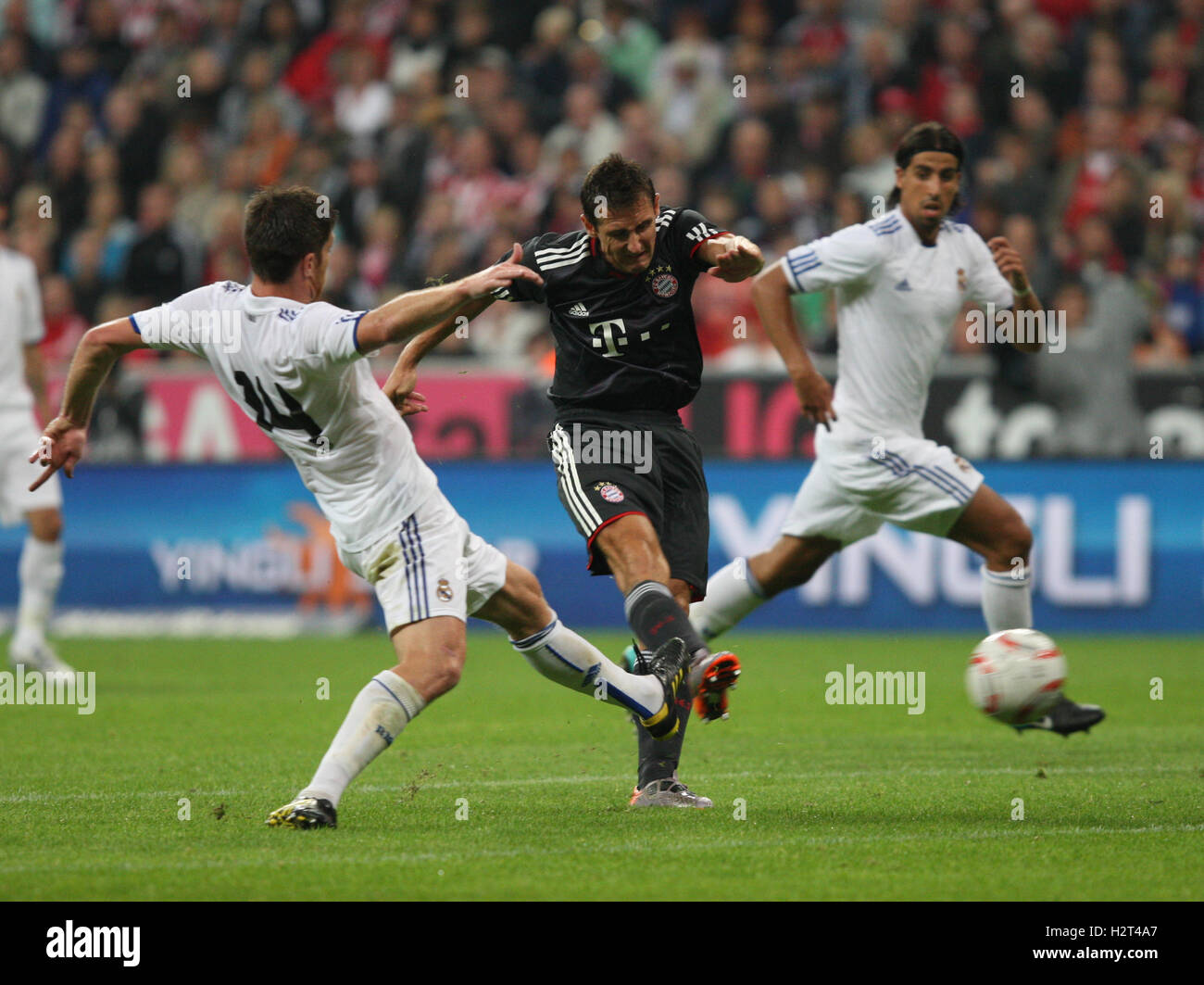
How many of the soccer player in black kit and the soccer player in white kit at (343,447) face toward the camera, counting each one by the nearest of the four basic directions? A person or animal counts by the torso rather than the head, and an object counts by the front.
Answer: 1

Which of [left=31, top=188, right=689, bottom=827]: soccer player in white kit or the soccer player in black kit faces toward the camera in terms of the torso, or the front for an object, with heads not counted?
the soccer player in black kit

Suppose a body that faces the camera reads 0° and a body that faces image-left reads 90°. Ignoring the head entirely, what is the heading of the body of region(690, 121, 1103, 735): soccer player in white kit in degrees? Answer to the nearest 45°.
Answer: approximately 315°

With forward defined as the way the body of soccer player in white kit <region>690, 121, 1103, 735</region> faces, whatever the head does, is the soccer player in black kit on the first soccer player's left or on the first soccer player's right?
on the first soccer player's right

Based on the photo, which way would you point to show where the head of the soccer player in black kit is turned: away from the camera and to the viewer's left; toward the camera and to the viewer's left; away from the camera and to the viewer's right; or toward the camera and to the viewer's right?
toward the camera and to the viewer's right

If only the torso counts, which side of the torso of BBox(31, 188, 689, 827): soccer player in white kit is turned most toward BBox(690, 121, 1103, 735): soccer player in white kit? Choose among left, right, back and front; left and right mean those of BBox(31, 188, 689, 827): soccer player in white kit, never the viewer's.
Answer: front

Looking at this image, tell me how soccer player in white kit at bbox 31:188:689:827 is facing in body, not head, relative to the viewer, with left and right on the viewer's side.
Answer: facing away from the viewer and to the right of the viewer

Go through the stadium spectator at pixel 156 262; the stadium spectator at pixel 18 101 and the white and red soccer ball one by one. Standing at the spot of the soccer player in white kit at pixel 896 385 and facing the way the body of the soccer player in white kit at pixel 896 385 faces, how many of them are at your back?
2

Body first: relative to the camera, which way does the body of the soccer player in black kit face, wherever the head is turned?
toward the camera

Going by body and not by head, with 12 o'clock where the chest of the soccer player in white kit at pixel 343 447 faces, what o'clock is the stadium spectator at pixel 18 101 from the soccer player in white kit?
The stadium spectator is roughly at 10 o'clock from the soccer player in white kit.

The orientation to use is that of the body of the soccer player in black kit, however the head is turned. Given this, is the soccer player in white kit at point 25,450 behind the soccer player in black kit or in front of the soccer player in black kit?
behind

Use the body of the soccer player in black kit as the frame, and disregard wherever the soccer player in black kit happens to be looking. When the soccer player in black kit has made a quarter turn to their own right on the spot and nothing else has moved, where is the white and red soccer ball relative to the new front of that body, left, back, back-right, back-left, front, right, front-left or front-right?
back

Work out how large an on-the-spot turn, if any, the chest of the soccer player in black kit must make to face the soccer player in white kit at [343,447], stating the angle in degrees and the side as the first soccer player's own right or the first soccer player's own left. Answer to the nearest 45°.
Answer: approximately 45° to the first soccer player's own right

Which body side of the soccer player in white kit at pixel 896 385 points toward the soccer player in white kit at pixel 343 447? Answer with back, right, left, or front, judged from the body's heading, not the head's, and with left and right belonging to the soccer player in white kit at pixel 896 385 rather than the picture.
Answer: right
